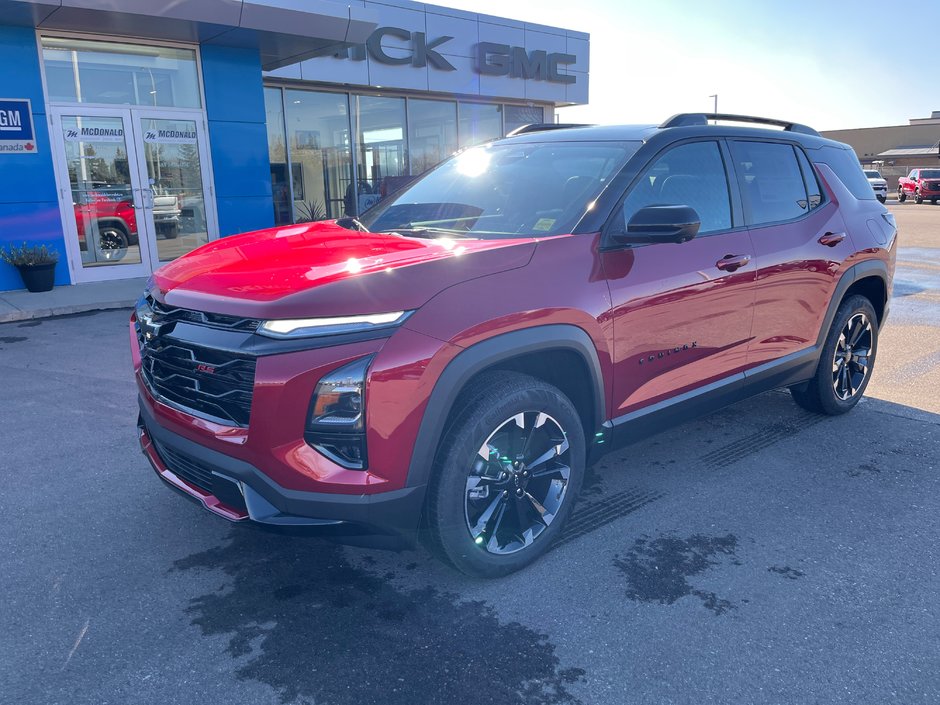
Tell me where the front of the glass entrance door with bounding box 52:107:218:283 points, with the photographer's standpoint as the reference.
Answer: facing the viewer

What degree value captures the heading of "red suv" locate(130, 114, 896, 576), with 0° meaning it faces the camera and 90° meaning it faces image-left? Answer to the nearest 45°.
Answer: approximately 45°

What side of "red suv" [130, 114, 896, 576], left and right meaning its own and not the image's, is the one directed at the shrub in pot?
right

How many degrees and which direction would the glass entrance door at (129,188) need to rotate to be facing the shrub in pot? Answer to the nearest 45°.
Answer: approximately 45° to its right

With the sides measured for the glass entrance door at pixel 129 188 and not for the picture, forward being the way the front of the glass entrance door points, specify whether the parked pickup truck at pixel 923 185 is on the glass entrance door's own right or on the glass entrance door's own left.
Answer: on the glass entrance door's own left

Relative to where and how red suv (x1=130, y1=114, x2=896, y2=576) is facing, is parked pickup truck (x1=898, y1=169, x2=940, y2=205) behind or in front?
behind

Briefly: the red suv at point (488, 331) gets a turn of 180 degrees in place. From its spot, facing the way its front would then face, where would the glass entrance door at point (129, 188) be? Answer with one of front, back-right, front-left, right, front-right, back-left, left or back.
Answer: left

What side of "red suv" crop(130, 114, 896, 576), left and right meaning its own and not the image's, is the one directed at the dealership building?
right
